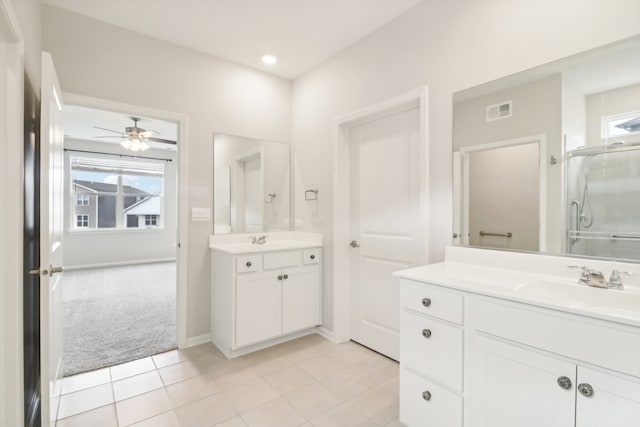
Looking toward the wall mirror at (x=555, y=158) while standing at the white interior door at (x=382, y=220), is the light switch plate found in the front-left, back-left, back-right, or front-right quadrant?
back-right

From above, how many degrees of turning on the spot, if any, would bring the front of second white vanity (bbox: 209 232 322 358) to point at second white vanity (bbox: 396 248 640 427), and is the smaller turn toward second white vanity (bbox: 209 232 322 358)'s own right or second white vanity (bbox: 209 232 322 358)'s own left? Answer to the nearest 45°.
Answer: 0° — it already faces it

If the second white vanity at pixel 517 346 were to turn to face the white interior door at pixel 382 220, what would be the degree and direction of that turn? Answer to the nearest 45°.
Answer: approximately 90° to its right

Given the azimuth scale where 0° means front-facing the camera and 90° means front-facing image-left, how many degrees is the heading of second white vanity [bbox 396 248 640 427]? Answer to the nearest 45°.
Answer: approximately 45°

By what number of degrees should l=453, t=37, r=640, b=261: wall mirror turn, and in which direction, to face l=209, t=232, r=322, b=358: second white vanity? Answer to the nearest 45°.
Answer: approximately 45° to its right

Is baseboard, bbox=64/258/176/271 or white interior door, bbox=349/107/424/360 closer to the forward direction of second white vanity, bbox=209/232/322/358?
the white interior door
